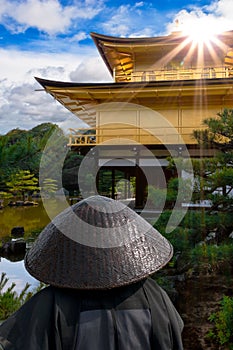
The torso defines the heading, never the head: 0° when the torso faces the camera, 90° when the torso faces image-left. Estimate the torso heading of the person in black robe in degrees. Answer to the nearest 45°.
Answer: approximately 180°

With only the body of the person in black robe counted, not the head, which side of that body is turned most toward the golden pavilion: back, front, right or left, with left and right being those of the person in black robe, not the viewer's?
front

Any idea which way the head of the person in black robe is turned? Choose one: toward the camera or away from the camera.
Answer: away from the camera
